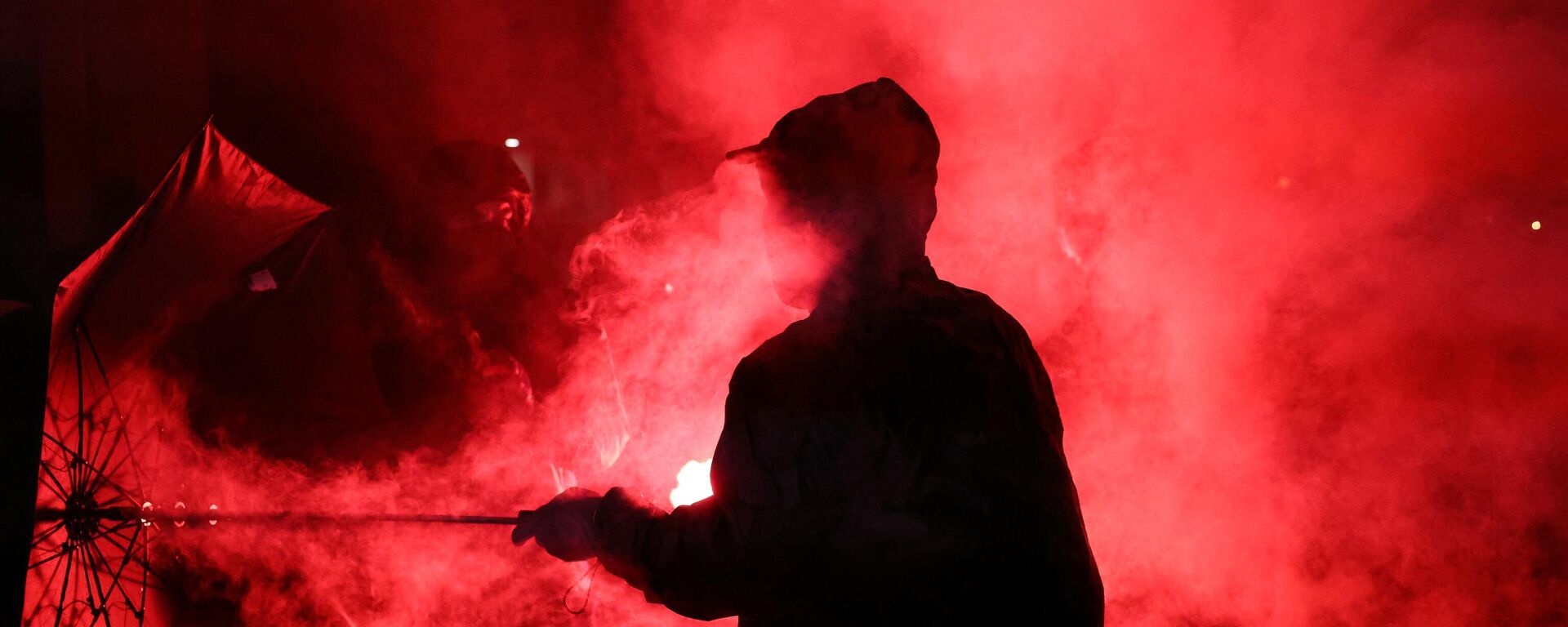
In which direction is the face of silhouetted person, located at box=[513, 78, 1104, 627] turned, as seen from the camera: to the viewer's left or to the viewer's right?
to the viewer's left

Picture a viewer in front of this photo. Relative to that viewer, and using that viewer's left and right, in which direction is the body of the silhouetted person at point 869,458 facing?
facing away from the viewer and to the left of the viewer
